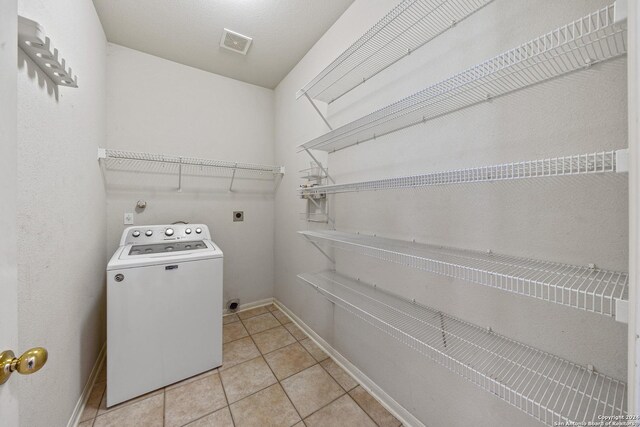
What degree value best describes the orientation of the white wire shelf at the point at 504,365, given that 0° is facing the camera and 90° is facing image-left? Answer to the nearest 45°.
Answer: approximately 45°

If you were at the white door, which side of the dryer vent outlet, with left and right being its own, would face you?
front

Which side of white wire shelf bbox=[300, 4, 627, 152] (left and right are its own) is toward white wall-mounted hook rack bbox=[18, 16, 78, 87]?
front

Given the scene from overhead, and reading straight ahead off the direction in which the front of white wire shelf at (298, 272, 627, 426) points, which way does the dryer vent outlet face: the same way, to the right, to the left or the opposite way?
to the left

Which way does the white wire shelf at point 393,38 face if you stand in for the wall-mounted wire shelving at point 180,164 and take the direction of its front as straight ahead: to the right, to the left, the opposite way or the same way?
to the right

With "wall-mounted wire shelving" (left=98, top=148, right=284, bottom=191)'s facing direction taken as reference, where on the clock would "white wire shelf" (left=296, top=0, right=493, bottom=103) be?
The white wire shelf is roughly at 11 o'clock from the wall-mounted wire shelving.

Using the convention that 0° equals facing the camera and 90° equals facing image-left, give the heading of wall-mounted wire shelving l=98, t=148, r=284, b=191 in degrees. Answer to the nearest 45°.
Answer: approximately 0°

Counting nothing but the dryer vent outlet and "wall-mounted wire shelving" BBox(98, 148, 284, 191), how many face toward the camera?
2

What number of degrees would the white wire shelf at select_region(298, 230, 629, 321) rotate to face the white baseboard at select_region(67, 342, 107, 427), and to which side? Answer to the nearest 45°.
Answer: approximately 45° to its right

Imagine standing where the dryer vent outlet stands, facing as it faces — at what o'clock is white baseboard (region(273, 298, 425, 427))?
The white baseboard is roughly at 11 o'clock from the dryer vent outlet.
